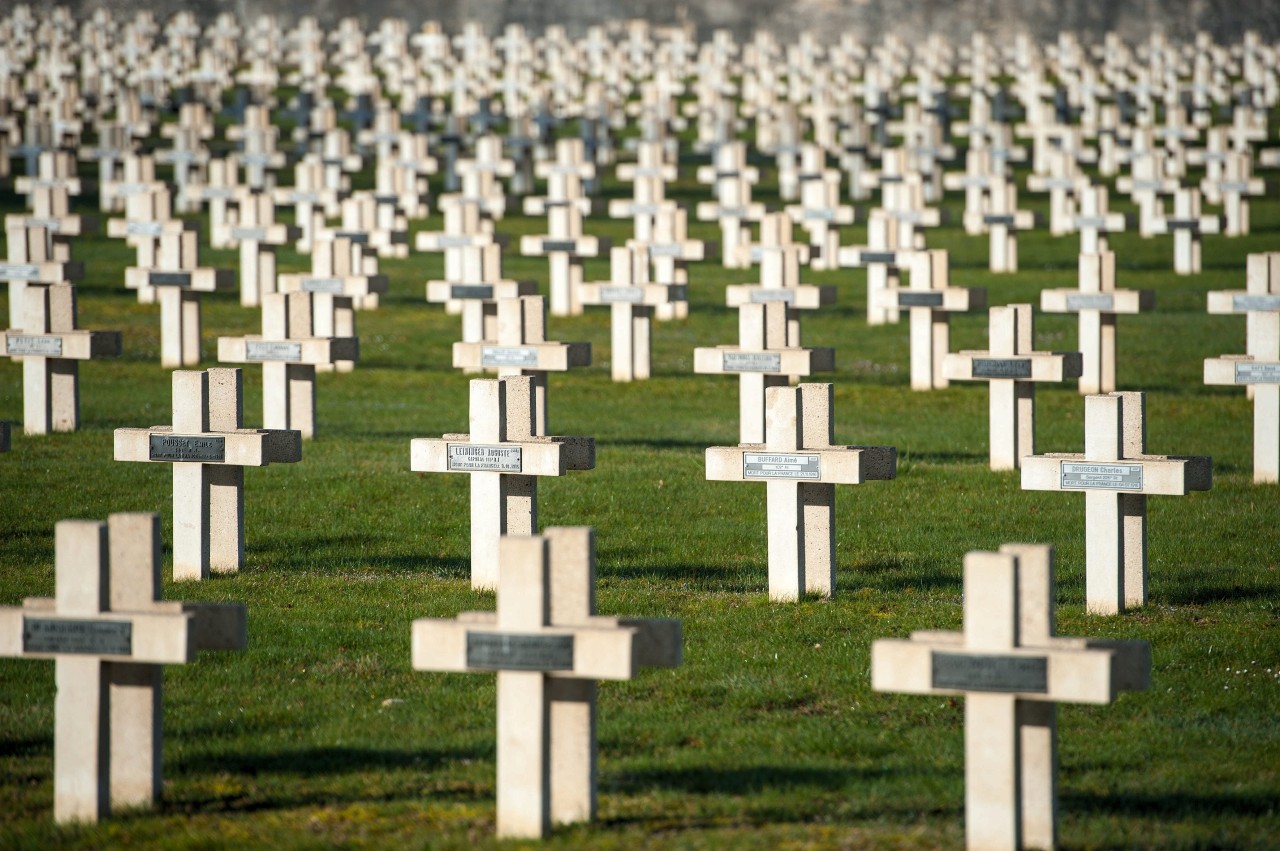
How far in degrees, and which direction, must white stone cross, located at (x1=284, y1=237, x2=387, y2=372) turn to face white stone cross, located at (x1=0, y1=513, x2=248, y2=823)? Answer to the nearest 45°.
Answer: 0° — it already faces it

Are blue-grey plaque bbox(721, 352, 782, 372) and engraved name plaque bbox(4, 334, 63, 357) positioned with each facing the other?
no

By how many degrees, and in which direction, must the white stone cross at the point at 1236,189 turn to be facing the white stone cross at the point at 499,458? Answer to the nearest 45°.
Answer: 0° — it already faces it

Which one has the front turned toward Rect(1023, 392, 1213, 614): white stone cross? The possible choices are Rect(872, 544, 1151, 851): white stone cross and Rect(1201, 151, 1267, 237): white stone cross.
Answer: Rect(1201, 151, 1267, 237): white stone cross

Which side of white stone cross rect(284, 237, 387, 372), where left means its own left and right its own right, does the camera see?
front

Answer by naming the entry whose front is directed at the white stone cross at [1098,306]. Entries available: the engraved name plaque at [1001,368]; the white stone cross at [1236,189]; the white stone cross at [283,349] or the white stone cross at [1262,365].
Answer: the white stone cross at [1236,189]

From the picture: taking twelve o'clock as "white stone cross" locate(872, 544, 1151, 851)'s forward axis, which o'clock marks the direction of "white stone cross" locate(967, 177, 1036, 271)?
"white stone cross" locate(967, 177, 1036, 271) is roughly at 6 o'clock from "white stone cross" locate(872, 544, 1151, 851).

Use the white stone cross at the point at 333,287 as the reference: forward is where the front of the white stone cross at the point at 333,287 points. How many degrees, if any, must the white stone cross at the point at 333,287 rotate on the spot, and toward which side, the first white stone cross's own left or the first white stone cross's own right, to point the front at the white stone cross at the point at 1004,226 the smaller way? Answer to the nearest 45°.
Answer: approximately 135° to the first white stone cross's own left

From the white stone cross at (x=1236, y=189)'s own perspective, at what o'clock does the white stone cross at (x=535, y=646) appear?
the white stone cross at (x=535, y=646) is roughly at 12 o'clock from the white stone cross at (x=1236, y=189).

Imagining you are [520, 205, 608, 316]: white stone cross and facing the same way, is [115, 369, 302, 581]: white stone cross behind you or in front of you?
in front

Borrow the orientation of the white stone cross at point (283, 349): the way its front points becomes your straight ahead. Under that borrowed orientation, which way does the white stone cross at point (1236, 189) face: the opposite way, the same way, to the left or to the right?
the same way

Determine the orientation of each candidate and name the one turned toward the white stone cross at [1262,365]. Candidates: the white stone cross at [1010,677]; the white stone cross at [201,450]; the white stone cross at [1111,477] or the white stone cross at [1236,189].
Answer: the white stone cross at [1236,189]

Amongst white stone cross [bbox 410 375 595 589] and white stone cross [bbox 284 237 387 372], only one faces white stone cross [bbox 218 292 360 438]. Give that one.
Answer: white stone cross [bbox 284 237 387 372]

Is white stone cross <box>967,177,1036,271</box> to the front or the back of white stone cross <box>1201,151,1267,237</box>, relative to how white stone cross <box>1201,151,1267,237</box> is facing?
to the front

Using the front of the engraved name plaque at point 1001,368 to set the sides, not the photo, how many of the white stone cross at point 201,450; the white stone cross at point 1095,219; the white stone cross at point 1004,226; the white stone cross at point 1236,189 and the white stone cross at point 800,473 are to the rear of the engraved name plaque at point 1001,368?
3

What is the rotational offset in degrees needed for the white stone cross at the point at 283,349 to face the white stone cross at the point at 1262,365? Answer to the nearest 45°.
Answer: approximately 135° to its left

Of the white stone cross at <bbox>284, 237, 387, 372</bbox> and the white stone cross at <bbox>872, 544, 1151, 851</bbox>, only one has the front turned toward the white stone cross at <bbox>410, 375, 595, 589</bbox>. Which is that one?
the white stone cross at <bbox>284, 237, 387, 372</bbox>

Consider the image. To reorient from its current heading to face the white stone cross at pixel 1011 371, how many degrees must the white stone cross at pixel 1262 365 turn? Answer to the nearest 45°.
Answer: approximately 90° to its right

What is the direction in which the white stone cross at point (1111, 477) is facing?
toward the camera

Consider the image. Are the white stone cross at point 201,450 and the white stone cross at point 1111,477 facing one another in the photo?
no

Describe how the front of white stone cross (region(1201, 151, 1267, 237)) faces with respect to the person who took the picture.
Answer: facing the viewer

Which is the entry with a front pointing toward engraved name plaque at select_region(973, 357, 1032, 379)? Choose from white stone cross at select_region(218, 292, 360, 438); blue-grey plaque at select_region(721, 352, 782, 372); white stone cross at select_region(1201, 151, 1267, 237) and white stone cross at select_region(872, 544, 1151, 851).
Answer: white stone cross at select_region(1201, 151, 1267, 237)

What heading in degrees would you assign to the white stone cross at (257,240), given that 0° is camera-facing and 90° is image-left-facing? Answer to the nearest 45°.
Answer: approximately 45°
